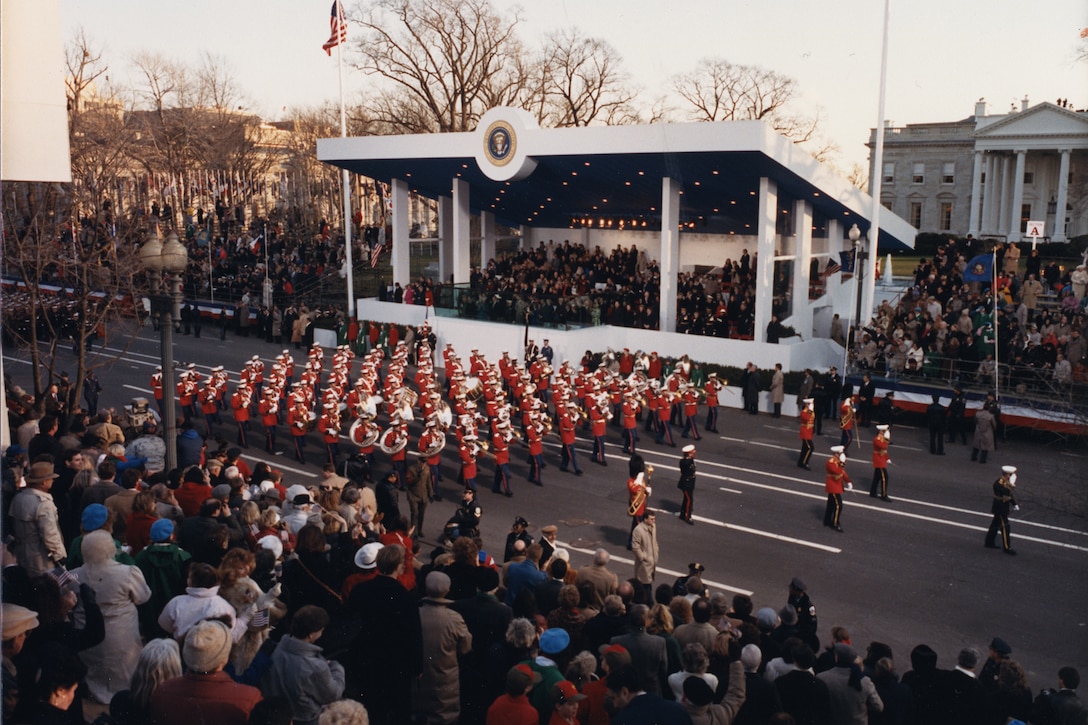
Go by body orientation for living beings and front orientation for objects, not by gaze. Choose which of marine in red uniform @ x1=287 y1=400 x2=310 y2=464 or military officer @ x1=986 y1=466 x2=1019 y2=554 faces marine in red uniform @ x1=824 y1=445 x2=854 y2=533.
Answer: marine in red uniform @ x1=287 y1=400 x2=310 y2=464

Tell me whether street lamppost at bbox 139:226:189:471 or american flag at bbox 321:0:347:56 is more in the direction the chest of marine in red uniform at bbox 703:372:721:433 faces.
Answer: the street lamppost

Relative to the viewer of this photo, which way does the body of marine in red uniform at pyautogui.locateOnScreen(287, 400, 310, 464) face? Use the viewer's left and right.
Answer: facing the viewer and to the right of the viewer

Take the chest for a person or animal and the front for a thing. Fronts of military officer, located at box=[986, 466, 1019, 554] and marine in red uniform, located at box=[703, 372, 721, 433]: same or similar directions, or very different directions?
same or similar directions

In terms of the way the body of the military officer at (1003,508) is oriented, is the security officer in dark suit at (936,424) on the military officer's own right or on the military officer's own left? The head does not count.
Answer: on the military officer's own left

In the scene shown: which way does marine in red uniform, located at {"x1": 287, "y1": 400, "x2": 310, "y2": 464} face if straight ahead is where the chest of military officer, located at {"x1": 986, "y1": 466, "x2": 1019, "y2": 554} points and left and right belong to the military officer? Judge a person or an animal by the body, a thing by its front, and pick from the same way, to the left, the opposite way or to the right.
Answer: the same way

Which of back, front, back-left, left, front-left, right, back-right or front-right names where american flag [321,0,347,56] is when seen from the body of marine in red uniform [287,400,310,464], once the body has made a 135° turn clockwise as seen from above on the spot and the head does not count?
right

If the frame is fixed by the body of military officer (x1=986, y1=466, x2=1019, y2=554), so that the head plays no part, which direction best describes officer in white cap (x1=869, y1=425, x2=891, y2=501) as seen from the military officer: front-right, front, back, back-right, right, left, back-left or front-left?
back-left

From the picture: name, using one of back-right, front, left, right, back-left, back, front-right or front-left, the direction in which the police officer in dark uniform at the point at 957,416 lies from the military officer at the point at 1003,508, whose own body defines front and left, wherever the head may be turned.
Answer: left

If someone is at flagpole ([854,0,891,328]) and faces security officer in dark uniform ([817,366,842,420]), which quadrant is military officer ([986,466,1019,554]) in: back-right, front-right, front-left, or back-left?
front-left

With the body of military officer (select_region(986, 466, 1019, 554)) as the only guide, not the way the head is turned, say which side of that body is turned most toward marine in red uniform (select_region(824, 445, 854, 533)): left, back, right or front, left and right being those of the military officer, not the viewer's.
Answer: back

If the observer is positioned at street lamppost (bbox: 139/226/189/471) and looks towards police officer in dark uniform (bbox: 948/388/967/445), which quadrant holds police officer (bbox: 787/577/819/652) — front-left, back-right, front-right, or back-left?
front-right

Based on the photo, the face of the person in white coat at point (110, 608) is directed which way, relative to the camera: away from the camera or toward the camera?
away from the camera

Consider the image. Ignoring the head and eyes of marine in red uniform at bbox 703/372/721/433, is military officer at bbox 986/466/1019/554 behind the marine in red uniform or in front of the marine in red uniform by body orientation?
in front

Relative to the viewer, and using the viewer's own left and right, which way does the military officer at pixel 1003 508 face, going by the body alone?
facing to the right of the viewer

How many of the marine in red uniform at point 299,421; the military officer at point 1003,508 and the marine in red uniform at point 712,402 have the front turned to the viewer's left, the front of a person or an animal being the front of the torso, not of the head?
0
